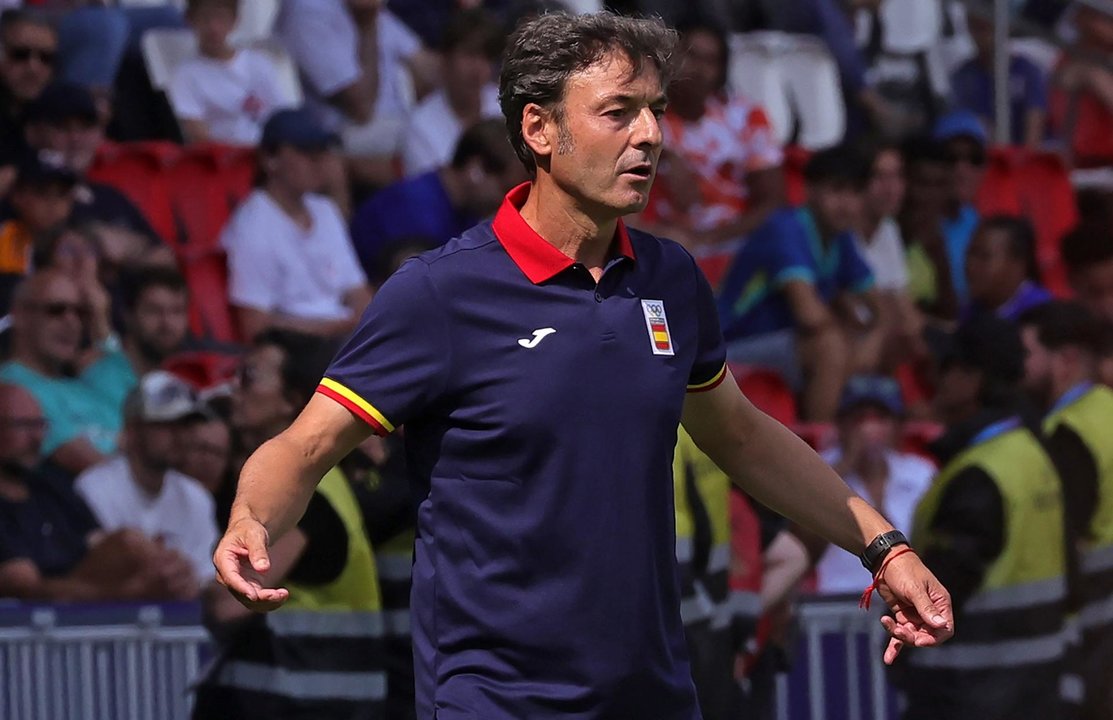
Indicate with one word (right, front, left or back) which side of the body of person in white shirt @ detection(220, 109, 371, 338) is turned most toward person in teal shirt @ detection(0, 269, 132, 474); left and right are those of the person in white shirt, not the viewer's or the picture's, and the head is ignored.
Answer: right

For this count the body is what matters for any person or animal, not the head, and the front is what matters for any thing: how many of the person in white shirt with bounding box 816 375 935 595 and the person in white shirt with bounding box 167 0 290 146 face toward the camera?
2

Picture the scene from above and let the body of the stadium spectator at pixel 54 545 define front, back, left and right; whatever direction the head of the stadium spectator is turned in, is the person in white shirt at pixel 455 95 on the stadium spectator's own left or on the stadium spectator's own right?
on the stadium spectator's own left

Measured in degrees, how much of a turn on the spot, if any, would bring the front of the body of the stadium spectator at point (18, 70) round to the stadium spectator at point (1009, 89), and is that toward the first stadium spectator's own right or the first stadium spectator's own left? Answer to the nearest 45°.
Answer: approximately 45° to the first stadium spectator's own left
